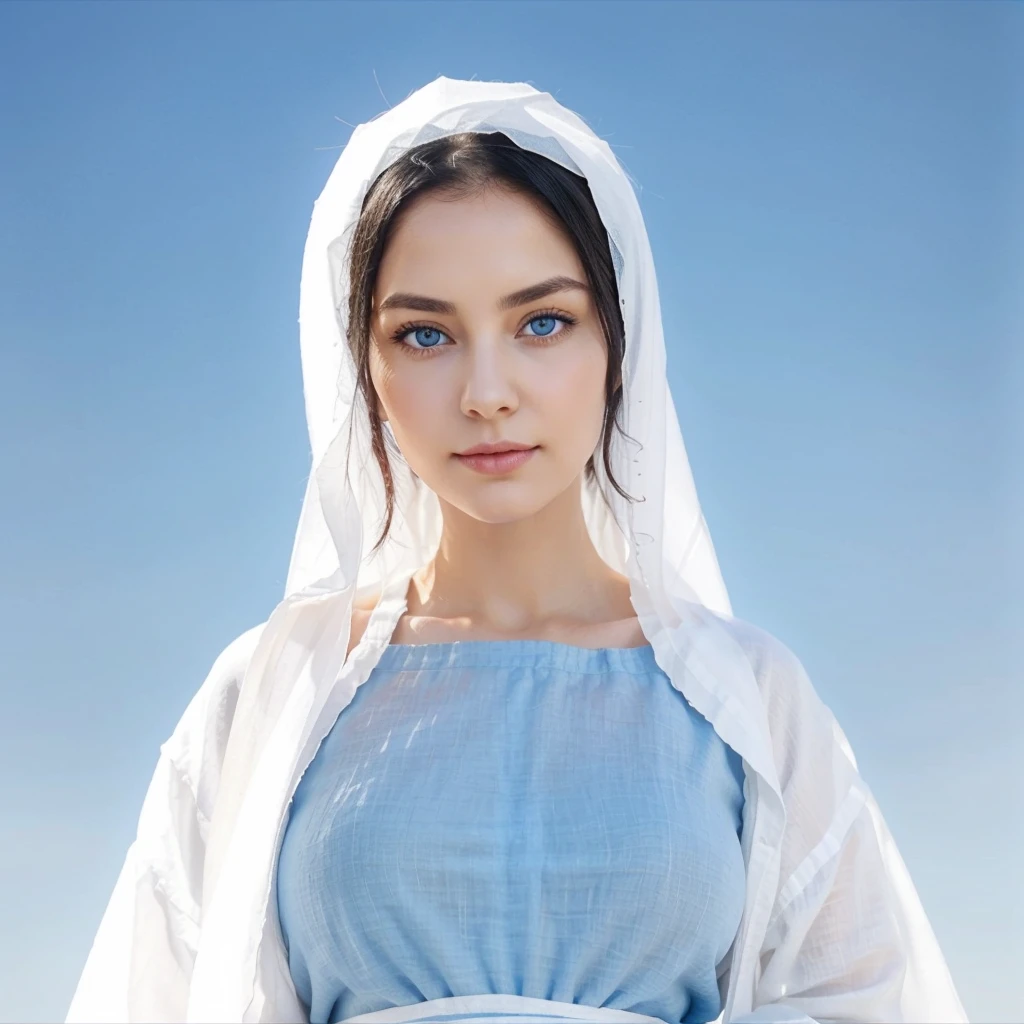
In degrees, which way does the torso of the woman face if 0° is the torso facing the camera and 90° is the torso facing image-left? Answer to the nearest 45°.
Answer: approximately 0°
